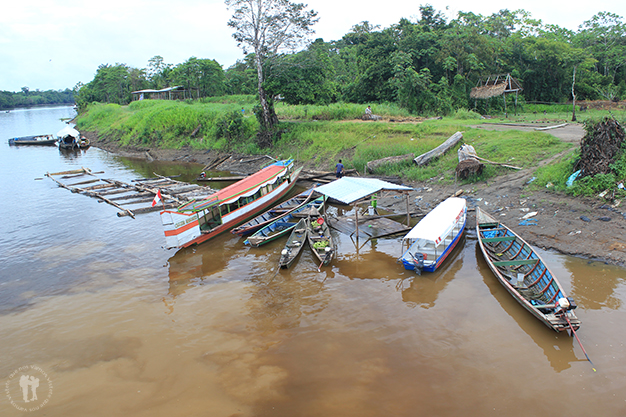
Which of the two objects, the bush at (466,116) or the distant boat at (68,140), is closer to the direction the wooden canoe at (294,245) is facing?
the bush

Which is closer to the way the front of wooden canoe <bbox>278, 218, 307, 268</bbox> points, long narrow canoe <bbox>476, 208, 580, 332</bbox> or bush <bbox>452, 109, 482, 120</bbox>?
the bush

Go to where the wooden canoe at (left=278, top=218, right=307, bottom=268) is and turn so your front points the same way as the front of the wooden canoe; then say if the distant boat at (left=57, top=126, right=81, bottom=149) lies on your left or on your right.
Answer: on your left

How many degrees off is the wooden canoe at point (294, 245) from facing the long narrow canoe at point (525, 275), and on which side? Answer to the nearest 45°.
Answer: approximately 90° to its right

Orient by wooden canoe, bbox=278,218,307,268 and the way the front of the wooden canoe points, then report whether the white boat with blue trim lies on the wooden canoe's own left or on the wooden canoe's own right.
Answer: on the wooden canoe's own right

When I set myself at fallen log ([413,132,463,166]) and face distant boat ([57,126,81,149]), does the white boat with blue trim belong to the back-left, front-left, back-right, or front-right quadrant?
back-left

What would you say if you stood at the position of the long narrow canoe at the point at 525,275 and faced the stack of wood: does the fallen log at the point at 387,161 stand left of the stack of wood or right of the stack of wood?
left

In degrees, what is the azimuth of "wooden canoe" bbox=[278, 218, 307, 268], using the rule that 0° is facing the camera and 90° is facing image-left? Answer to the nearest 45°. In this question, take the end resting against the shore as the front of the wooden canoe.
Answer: approximately 225°

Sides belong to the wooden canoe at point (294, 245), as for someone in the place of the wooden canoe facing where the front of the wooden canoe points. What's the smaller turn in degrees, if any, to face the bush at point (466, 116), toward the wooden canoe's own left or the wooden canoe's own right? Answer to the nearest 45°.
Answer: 0° — it already faces it

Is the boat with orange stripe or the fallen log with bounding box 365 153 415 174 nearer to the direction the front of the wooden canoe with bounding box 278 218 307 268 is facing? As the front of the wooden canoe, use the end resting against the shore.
the fallen log
